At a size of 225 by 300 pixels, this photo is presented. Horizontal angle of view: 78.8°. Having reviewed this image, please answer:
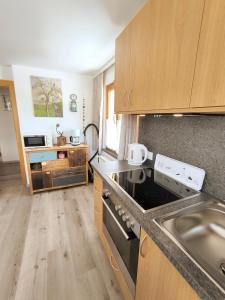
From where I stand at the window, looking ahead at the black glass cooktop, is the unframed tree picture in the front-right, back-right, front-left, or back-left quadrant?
back-right

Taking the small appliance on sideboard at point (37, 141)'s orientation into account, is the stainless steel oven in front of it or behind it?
in front

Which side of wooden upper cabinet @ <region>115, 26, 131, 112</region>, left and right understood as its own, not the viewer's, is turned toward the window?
right

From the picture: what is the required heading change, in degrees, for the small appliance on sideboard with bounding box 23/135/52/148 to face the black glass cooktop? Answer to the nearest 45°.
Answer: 0° — it already faces it

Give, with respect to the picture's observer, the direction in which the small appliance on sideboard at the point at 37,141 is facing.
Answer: facing the viewer

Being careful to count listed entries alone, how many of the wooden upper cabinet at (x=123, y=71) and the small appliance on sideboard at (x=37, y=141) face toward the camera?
1

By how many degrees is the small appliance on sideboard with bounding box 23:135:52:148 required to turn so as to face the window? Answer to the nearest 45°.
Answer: approximately 90° to its left

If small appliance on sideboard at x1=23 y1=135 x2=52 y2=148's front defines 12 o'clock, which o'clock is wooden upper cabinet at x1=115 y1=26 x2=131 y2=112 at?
The wooden upper cabinet is roughly at 11 o'clock from the small appliance on sideboard.

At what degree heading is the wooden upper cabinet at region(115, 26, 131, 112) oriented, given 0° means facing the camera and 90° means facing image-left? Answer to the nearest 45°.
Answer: approximately 90°

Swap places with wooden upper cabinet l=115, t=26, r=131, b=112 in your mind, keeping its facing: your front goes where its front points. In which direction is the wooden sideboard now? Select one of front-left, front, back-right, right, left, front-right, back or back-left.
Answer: front-right
